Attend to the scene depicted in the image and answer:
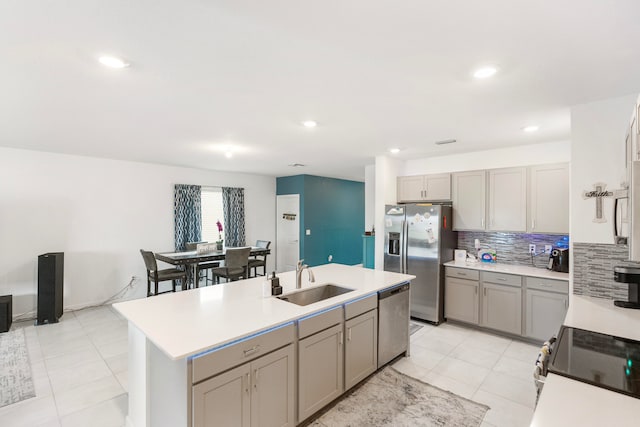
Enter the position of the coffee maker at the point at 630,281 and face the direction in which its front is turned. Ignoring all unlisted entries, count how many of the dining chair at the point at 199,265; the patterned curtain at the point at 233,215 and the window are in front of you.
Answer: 3

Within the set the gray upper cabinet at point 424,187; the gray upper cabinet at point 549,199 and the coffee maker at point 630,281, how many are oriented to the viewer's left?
1

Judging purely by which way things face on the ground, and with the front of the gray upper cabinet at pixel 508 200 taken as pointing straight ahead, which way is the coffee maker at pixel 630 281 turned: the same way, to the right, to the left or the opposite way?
to the right

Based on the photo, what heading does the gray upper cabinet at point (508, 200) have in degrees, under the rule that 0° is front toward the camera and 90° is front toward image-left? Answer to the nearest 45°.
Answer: approximately 0°

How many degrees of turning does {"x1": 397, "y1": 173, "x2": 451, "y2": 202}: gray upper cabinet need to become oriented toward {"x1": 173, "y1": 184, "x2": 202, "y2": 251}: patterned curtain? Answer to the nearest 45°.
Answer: approximately 90° to its right

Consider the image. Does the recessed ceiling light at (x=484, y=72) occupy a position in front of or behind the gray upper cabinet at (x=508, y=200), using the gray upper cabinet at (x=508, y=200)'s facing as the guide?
in front

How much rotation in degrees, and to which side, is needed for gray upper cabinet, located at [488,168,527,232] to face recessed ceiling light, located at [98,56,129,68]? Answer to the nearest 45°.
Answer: approximately 45° to its right

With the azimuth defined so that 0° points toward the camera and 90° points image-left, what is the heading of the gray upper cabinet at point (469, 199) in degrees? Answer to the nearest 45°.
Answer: approximately 0°

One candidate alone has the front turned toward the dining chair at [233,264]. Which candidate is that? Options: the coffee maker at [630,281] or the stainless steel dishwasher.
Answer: the coffee maker

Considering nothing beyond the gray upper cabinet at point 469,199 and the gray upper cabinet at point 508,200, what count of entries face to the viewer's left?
0

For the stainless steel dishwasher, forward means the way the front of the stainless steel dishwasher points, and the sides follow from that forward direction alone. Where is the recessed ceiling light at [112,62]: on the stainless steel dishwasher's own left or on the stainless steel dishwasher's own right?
on the stainless steel dishwasher's own right

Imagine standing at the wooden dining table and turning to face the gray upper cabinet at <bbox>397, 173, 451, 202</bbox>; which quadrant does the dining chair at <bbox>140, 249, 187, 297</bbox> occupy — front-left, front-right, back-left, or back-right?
back-right

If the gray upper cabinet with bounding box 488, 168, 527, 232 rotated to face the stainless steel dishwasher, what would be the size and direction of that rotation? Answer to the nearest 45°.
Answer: approximately 45° to its right
